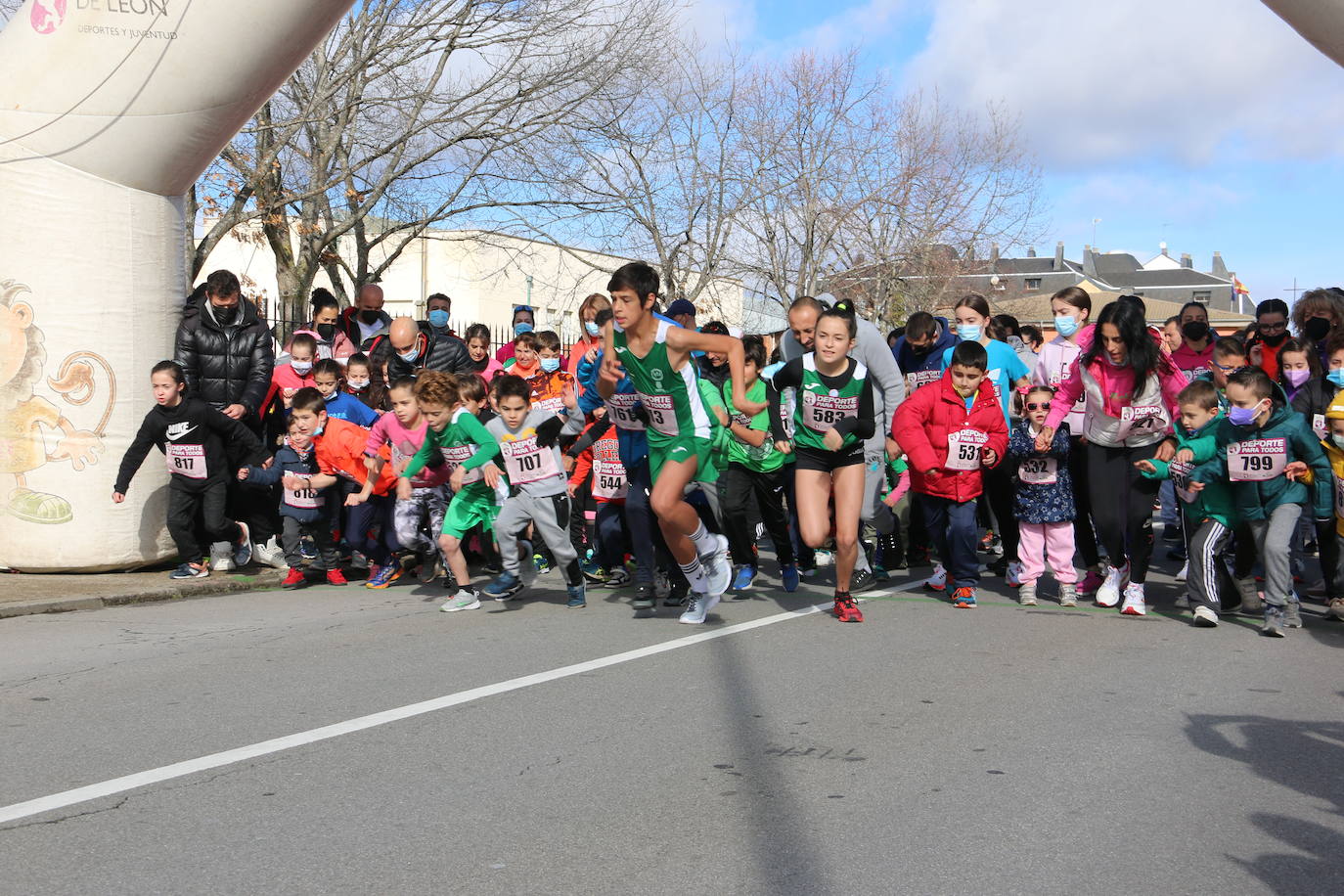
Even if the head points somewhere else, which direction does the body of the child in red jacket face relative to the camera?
toward the camera

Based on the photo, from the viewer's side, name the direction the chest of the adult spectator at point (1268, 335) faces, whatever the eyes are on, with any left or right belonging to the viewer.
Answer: facing the viewer

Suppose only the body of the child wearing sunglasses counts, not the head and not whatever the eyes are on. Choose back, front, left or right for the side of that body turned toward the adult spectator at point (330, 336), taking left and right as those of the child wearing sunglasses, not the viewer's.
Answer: right

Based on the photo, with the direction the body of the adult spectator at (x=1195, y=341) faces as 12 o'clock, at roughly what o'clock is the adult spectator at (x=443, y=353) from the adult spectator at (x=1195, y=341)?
the adult spectator at (x=443, y=353) is roughly at 2 o'clock from the adult spectator at (x=1195, y=341).

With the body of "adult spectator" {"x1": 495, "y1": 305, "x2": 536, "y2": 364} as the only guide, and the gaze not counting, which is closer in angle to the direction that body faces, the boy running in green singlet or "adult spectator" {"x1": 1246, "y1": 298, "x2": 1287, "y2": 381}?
the boy running in green singlet

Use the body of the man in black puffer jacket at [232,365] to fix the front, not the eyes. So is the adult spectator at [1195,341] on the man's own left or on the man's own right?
on the man's own left

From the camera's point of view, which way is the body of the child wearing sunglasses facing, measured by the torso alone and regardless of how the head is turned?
toward the camera

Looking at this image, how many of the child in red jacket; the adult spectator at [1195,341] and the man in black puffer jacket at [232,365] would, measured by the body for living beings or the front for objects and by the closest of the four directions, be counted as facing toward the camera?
3

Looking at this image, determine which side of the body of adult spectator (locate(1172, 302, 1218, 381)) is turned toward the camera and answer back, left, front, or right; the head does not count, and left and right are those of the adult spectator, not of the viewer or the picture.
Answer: front
